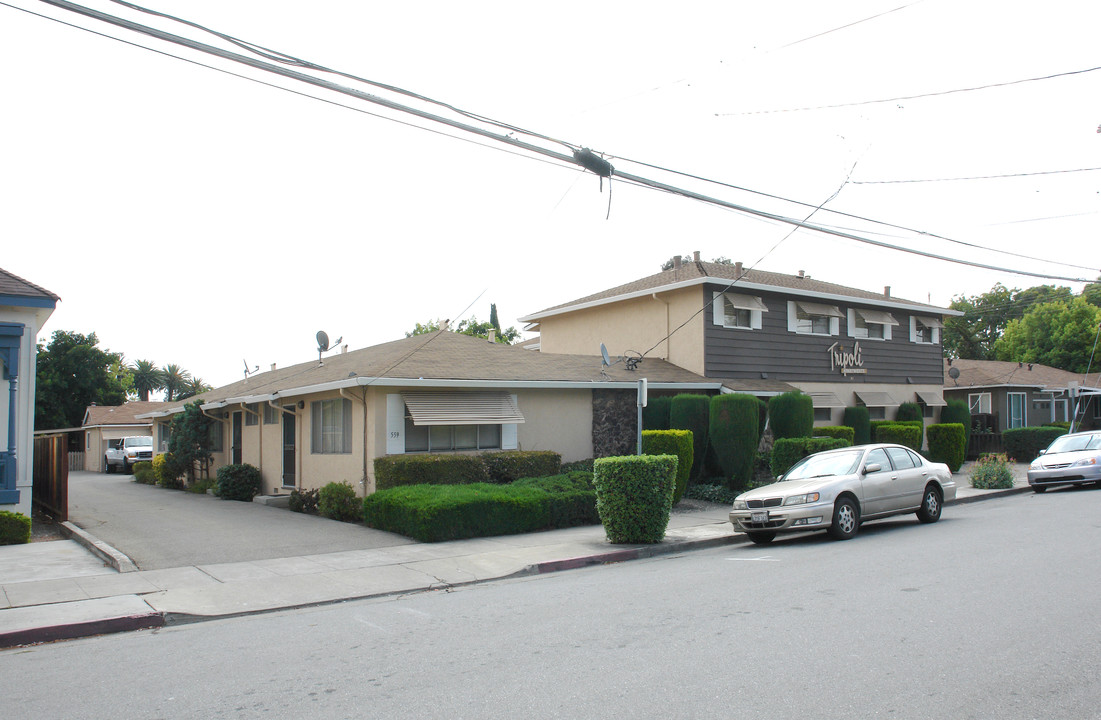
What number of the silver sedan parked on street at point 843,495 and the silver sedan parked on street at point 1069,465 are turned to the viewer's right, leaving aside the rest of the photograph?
0

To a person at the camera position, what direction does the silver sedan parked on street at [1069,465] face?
facing the viewer and to the left of the viewer

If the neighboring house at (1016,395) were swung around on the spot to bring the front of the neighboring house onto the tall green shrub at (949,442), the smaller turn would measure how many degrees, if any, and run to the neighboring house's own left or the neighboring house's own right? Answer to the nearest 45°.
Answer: approximately 45° to the neighboring house's own right

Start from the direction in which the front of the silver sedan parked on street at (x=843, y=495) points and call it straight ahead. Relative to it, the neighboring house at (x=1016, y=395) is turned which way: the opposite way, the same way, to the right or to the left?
to the left

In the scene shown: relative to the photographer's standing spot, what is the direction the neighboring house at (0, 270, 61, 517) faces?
facing the viewer

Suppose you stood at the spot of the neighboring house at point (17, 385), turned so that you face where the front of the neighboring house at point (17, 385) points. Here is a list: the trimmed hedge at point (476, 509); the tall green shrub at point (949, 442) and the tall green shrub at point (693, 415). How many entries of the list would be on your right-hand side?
0

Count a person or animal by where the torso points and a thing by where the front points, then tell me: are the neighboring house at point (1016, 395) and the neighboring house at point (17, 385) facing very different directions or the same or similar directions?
same or similar directions

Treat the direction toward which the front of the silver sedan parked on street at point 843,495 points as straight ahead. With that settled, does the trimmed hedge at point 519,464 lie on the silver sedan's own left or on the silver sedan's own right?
on the silver sedan's own right

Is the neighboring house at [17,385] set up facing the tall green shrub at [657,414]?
no

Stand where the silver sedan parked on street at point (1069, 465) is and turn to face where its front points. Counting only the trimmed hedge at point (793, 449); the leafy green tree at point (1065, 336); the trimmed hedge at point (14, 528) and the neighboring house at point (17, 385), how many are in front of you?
3

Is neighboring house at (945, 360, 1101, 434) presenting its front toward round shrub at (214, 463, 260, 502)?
no

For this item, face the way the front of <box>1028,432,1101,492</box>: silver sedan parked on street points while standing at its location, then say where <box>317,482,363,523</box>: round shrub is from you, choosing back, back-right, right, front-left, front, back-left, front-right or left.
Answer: front

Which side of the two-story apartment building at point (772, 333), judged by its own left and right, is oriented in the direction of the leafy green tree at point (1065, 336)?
left

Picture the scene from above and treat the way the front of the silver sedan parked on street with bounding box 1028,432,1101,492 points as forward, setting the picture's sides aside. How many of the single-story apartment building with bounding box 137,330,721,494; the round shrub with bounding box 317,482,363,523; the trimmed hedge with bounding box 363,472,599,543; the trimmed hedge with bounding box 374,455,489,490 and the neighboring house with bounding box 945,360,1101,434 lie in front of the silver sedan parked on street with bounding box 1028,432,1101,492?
4

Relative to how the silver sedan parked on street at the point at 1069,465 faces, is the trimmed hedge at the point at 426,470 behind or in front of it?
in front

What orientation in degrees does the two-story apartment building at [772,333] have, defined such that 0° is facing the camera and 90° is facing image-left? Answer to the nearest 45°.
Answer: approximately 315°

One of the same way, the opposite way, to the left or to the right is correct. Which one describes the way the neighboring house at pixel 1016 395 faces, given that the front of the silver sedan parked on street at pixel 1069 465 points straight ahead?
to the left

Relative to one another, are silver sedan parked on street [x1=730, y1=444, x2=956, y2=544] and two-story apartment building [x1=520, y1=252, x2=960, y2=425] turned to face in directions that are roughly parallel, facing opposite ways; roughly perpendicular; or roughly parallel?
roughly perpendicular

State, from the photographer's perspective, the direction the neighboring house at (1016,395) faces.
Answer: facing the viewer and to the right of the viewer
